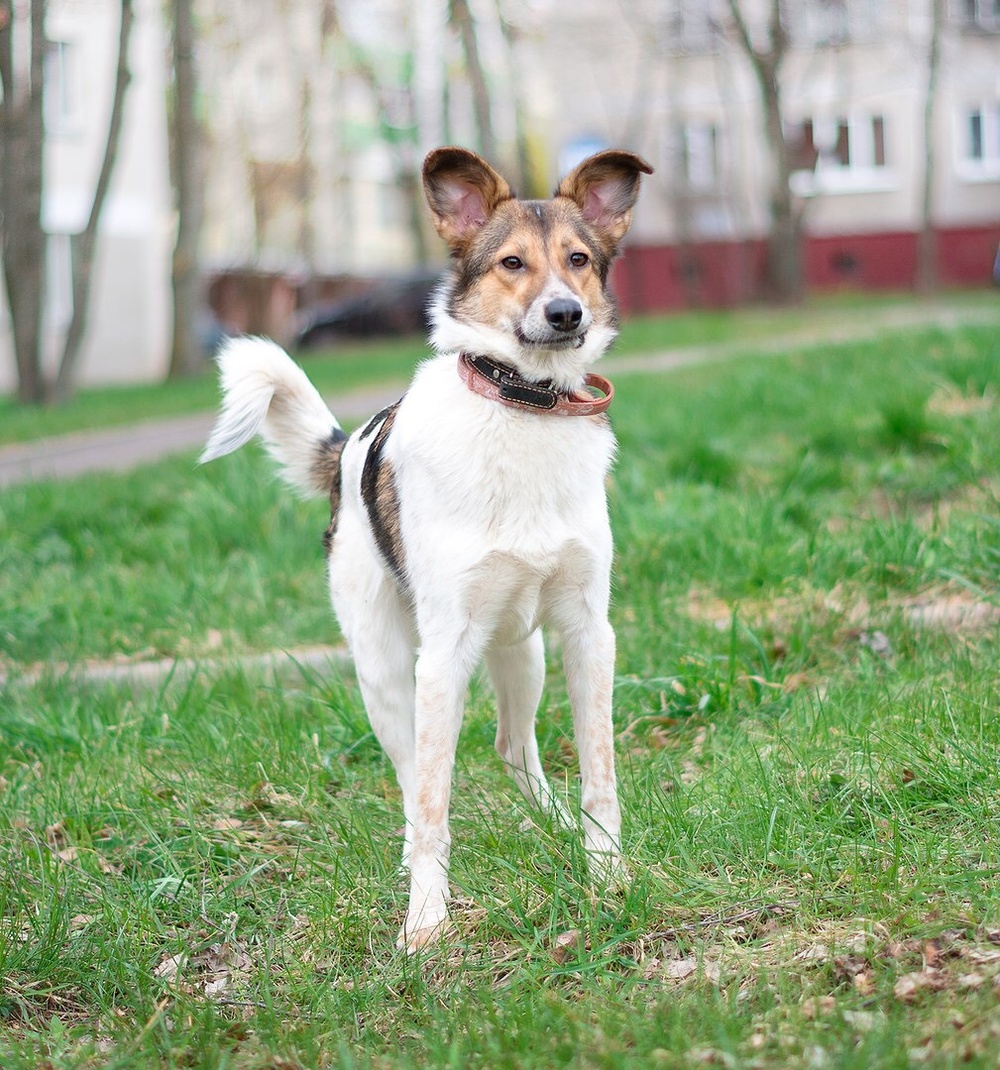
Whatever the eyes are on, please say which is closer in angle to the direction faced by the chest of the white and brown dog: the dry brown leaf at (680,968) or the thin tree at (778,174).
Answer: the dry brown leaf

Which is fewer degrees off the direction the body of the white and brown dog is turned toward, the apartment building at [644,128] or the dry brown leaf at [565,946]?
the dry brown leaf

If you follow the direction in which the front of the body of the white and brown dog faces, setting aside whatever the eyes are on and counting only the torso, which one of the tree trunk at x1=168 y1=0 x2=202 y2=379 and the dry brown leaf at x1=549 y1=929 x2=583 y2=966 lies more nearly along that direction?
the dry brown leaf

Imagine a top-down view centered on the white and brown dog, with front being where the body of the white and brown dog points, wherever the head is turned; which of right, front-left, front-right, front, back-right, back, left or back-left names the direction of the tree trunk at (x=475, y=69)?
back-left

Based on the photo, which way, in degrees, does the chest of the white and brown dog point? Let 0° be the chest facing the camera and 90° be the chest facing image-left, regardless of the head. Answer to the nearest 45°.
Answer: approximately 315°

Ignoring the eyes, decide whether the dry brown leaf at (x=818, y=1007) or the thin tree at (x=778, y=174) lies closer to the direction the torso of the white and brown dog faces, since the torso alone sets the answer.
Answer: the dry brown leaf

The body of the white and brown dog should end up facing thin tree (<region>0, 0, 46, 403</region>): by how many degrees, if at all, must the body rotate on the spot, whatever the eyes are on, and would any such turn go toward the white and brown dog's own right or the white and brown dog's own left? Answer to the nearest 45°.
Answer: approximately 135° to the white and brown dog's own left

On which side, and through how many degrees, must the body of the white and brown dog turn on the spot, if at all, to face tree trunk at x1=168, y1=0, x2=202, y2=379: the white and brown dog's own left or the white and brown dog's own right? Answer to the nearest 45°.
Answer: approximately 135° to the white and brown dog's own left

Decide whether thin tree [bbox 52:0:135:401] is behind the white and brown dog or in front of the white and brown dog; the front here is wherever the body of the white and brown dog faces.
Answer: behind

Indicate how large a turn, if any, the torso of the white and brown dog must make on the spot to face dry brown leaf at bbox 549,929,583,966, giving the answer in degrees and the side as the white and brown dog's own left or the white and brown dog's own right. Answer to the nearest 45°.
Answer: approximately 45° to the white and brown dog's own right

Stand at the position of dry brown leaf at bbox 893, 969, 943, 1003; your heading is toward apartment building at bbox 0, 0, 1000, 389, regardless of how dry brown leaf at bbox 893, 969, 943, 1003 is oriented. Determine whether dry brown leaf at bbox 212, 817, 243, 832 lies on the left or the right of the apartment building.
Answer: left
